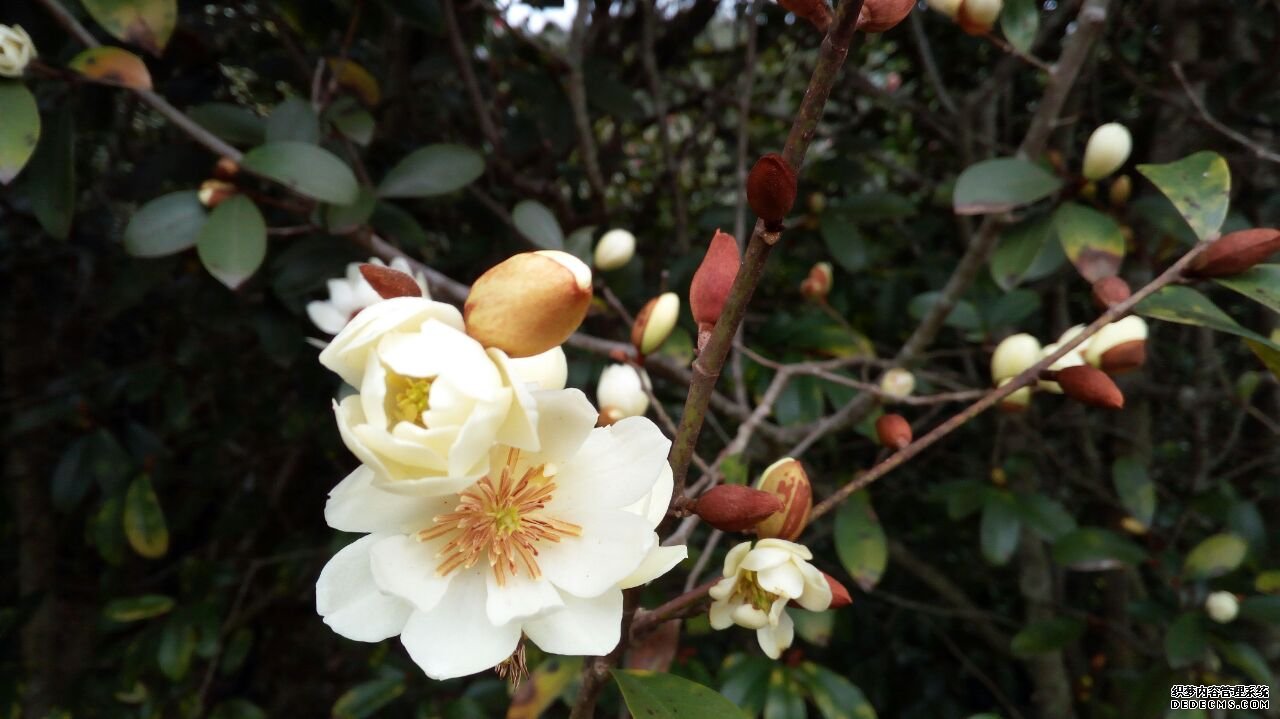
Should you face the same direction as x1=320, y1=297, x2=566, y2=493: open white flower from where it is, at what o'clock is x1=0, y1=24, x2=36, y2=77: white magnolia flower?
The white magnolia flower is roughly at 3 o'clock from the open white flower.

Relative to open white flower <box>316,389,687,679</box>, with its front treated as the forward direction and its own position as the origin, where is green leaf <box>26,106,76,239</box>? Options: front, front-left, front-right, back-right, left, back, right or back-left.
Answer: back-right

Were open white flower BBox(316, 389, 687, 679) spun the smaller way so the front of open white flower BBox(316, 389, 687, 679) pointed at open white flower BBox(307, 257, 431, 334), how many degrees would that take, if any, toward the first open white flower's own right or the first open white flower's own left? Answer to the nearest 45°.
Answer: approximately 135° to the first open white flower's own right

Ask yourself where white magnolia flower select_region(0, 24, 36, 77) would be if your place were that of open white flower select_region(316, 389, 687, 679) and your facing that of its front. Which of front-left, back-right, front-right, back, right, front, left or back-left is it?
back-right

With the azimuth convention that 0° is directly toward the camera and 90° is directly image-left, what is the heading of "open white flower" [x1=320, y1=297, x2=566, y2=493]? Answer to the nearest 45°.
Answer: approximately 45°

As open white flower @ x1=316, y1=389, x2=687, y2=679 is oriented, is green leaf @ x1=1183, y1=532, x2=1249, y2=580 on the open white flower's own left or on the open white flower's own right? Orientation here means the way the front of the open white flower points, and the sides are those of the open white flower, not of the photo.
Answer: on the open white flower's own left

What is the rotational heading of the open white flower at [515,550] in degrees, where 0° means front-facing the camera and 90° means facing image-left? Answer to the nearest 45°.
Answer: approximately 0°

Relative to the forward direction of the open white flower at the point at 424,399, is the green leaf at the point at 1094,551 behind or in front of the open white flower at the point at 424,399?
behind

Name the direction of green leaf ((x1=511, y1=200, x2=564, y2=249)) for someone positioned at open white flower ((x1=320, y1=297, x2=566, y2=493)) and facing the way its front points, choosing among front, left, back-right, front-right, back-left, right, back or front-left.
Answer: back-right
